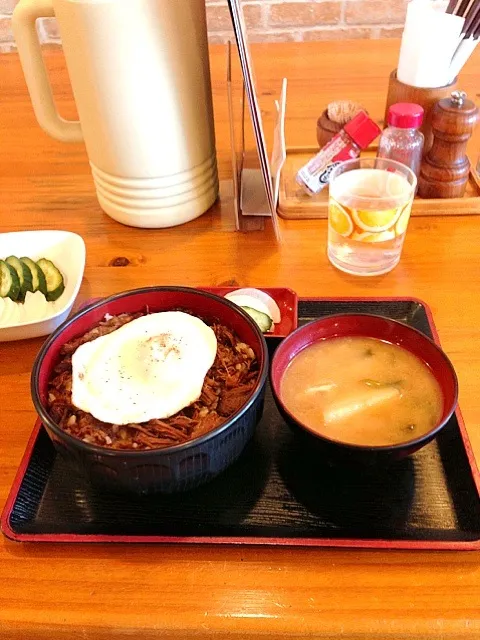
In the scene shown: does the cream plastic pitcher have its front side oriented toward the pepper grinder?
yes

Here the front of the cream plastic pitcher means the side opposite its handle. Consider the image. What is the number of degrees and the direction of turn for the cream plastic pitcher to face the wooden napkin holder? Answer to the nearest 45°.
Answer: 0° — it already faces it

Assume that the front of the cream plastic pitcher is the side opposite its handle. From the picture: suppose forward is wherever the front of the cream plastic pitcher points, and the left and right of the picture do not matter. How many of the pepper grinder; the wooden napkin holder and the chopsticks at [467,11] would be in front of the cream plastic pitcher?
3

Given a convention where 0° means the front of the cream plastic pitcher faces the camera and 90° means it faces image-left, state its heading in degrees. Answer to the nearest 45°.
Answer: approximately 270°

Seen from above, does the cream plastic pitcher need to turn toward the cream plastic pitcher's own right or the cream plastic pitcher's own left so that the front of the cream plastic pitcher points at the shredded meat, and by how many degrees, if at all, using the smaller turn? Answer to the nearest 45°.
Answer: approximately 90° to the cream plastic pitcher's own right

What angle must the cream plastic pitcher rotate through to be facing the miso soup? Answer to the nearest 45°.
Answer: approximately 90° to its right
